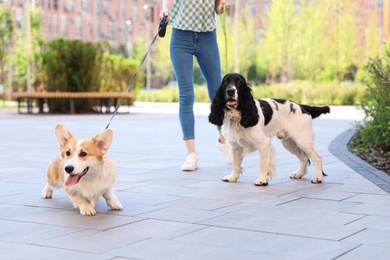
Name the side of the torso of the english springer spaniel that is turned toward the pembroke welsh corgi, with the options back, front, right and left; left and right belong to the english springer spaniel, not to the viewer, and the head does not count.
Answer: front

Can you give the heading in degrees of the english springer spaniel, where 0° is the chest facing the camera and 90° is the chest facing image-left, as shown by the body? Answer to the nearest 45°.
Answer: approximately 45°

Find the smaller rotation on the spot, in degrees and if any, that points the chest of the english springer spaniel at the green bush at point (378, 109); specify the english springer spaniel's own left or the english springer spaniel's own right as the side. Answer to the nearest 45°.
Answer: approximately 180°

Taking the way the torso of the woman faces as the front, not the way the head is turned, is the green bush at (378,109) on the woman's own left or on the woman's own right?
on the woman's own left

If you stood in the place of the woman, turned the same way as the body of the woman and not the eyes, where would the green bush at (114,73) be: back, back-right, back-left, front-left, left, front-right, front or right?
back

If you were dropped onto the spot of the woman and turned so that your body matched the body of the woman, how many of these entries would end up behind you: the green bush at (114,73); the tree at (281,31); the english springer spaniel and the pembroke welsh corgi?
2

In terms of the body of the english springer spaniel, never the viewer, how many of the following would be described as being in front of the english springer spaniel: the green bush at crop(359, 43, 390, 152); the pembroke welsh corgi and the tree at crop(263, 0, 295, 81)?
1

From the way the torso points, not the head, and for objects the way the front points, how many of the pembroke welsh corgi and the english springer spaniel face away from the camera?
0

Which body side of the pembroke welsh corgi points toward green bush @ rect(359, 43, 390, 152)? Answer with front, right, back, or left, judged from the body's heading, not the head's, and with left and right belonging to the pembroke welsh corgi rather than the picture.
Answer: left

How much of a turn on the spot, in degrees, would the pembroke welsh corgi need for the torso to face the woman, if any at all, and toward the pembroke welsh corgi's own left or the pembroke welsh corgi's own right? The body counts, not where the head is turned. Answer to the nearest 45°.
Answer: approximately 90° to the pembroke welsh corgi's own left

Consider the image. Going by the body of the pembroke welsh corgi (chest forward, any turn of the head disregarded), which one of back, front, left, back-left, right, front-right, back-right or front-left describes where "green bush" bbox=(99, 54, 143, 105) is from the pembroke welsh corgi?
back-left

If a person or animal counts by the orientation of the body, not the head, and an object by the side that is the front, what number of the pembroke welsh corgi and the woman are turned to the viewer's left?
0

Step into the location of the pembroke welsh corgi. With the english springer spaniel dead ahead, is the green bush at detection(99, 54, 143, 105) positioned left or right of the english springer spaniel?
left

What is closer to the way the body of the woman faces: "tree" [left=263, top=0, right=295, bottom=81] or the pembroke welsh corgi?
the pembroke welsh corgi

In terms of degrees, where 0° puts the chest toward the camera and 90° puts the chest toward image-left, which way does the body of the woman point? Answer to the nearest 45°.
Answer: approximately 0°

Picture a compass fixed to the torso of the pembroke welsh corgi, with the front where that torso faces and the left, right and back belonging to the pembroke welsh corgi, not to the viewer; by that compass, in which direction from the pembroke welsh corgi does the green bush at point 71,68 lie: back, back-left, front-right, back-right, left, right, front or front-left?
back-left
